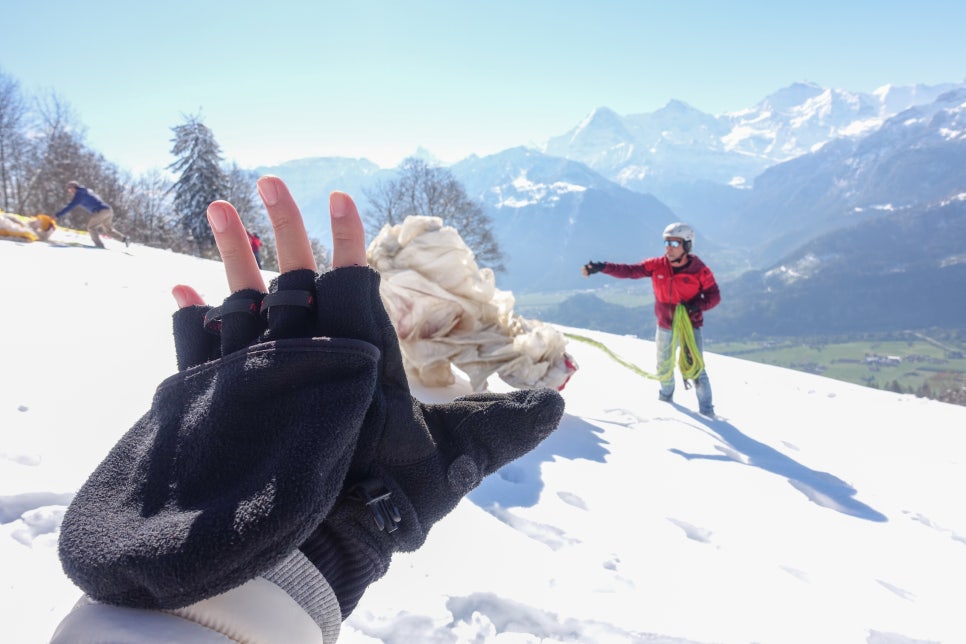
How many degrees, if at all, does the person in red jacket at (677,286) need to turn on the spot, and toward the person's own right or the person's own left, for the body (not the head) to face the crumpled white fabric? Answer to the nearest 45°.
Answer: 0° — they already face it

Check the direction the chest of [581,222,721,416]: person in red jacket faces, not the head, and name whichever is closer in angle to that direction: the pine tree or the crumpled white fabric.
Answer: the crumpled white fabric

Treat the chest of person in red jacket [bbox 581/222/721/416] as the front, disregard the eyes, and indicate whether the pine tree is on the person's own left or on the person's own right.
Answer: on the person's own right

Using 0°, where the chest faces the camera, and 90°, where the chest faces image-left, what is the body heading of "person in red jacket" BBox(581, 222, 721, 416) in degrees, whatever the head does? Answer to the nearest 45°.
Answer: approximately 45°

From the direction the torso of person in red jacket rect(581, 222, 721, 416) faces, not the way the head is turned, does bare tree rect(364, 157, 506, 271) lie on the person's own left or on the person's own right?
on the person's own right
